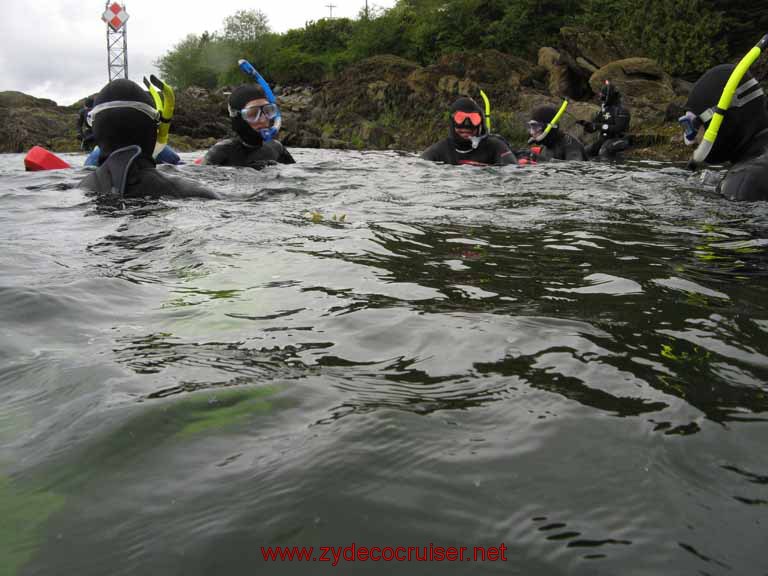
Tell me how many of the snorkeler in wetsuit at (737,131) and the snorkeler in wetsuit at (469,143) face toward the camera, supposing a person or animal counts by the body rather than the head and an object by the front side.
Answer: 1

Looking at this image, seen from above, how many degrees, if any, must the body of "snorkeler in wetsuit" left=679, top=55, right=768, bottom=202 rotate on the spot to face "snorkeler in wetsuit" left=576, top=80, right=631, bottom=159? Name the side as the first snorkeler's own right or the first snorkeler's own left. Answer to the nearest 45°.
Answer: approximately 90° to the first snorkeler's own right

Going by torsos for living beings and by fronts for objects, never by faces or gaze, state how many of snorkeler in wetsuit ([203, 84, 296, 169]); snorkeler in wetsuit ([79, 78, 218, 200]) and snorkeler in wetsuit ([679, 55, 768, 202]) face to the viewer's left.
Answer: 1

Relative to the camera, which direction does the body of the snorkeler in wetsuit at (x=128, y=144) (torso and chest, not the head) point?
away from the camera

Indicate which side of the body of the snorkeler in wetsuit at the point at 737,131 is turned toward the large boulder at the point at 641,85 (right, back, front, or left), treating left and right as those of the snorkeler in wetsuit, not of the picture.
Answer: right

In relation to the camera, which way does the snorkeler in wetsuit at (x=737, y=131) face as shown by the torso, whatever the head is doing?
to the viewer's left

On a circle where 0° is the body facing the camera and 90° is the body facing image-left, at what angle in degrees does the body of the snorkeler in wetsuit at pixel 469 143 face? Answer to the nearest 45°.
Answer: approximately 0°

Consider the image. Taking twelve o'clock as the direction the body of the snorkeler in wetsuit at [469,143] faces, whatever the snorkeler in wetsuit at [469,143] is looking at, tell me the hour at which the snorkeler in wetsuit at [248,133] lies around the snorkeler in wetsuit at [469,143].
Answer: the snorkeler in wetsuit at [248,133] is roughly at 2 o'clock from the snorkeler in wetsuit at [469,143].

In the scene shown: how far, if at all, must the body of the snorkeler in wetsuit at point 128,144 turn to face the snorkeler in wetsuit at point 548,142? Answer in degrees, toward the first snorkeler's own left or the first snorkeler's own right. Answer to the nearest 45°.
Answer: approximately 45° to the first snorkeler's own right

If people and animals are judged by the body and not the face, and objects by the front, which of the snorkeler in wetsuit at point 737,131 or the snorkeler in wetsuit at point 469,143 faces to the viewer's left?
the snorkeler in wetsuit at point 737,131

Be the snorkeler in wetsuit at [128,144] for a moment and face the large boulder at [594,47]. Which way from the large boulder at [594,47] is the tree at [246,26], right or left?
left

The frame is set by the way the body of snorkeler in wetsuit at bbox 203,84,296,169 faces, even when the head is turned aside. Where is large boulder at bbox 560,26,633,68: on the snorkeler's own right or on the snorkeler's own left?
on the snorkeler's own left

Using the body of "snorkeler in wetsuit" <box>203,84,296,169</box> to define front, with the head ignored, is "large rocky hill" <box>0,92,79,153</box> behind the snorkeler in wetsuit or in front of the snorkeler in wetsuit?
behind

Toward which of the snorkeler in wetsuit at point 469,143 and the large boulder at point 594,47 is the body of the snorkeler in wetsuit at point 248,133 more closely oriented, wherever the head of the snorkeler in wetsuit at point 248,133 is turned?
the snorkeler in wetsuit
